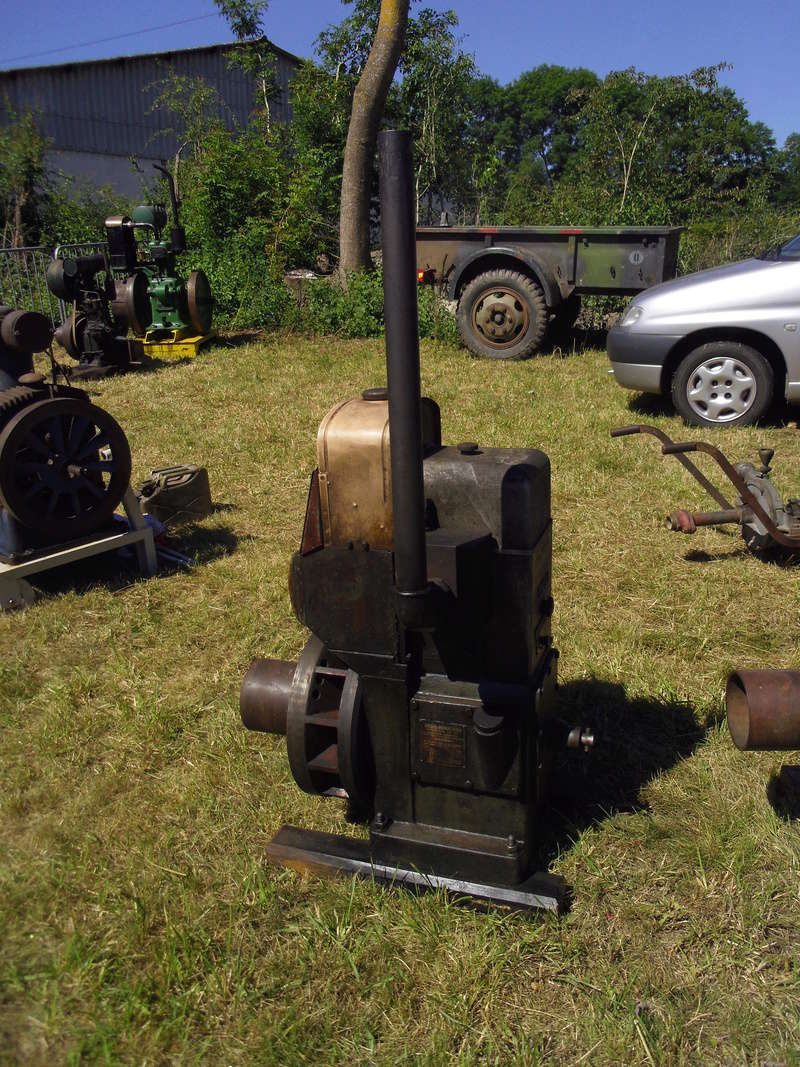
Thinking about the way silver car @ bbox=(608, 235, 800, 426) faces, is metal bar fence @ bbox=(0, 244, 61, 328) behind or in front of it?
in front

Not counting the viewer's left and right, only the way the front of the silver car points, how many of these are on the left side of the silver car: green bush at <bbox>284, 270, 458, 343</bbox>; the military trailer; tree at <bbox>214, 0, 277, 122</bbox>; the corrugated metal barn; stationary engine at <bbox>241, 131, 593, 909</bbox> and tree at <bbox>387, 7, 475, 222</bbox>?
1

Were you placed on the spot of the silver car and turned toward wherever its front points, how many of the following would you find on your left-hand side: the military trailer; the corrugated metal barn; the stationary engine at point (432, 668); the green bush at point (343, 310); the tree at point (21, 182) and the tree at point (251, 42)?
1

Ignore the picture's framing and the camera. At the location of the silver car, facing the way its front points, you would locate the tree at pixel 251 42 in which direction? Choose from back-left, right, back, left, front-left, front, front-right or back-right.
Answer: front-right

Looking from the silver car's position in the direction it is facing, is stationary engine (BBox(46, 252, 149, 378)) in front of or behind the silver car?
in front

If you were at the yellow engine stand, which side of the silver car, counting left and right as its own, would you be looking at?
front

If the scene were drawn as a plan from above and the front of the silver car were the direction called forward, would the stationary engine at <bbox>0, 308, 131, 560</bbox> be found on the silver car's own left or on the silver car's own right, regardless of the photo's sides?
on the silver car's own left

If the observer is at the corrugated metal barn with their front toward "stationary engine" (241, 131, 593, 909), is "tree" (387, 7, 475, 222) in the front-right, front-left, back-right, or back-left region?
front-left

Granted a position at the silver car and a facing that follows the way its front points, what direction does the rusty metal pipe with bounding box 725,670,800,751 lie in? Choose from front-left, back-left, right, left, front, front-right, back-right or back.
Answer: left

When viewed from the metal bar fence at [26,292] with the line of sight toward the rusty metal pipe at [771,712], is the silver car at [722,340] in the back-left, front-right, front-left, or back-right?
front-left

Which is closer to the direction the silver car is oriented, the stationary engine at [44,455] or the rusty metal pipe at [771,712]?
the stationary engine

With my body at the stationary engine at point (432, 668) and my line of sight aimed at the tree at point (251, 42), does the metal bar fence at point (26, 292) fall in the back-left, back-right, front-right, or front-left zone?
front-left

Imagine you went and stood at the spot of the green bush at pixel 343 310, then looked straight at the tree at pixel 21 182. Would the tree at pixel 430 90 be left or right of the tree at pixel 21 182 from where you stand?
right

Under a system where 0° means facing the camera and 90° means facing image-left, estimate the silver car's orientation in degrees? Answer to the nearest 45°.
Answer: approximately 90°

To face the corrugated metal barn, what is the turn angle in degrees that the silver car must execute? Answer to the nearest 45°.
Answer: approximately 45° to its right

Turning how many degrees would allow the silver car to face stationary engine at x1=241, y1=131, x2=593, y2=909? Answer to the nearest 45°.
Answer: approximately 90° to its left

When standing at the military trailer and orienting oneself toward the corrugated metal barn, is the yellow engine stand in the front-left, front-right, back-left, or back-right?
front-left

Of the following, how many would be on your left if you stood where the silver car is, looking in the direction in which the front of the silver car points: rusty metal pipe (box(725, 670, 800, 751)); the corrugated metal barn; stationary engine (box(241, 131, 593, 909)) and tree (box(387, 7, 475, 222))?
2
